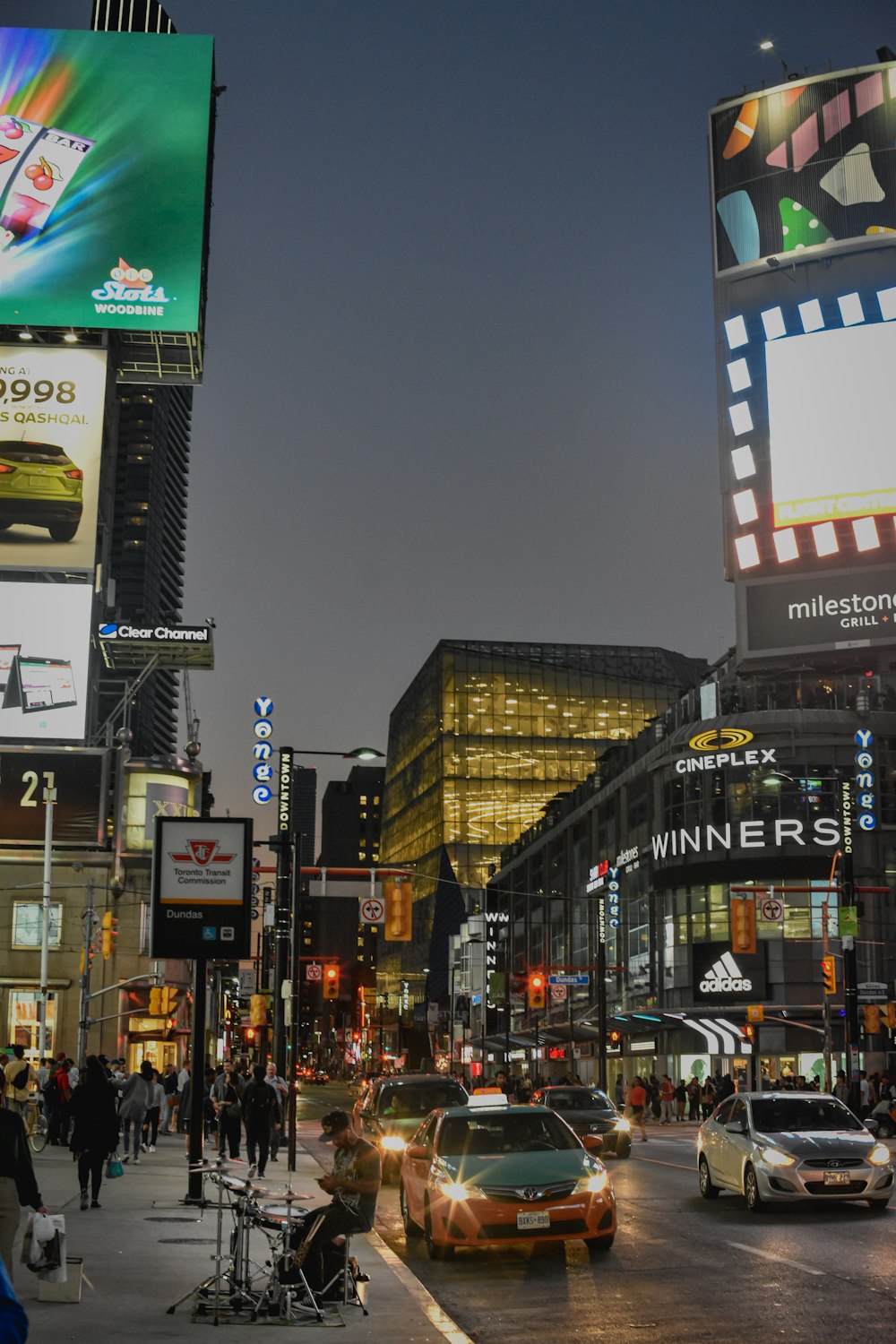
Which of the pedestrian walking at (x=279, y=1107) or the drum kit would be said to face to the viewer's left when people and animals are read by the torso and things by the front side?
the drum kit

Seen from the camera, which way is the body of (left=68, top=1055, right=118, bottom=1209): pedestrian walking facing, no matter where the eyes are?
away from the camera

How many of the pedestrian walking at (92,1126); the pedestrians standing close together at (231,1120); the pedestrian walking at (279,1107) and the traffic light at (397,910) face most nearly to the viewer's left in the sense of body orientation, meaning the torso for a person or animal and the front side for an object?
0

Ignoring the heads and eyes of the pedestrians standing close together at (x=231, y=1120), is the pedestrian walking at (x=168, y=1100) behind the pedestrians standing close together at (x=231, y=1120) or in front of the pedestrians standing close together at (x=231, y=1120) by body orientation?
behind

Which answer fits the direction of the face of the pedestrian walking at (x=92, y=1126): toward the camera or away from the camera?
away from the camera

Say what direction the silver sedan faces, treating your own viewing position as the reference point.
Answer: facing the viewer and to the right of the viewer

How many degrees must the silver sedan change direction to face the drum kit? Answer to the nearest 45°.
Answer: approximately 90° to its right

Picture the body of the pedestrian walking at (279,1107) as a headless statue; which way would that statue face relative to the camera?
toward the camera

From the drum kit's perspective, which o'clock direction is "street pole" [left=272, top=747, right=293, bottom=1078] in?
The street pole is roughly at 3 o'clock from the drum kit.

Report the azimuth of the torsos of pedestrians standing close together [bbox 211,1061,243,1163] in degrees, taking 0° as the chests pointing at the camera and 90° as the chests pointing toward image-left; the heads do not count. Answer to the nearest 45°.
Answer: approximately 0°

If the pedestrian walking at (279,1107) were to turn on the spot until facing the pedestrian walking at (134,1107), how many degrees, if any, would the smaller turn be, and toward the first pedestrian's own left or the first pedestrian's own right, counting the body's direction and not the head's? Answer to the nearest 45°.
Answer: approximately 45° to the first pedestrian's own right

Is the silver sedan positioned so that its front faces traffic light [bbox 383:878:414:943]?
no
